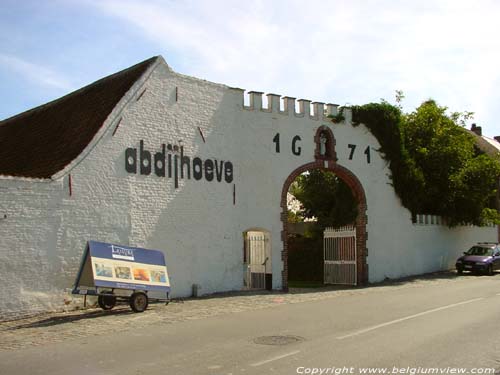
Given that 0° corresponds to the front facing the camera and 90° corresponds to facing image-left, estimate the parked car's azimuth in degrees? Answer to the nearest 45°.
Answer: approximately 45°

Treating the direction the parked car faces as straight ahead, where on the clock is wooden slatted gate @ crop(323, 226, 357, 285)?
The wooden slatted gate is roughly at 12 o'clock from the parked car.

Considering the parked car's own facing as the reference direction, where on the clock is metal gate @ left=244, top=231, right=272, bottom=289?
The metal gate is roughly at 12 o'clock from the parked car.

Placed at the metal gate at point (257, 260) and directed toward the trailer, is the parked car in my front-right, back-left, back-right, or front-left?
back-left

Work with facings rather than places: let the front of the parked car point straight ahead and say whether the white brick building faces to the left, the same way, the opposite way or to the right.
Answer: to the left

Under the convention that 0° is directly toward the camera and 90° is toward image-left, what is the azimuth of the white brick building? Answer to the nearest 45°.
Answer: approximately 315°

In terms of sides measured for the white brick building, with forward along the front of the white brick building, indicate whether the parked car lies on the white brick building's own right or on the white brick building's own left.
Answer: on the white brick building's own left
